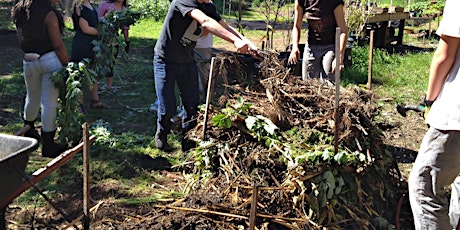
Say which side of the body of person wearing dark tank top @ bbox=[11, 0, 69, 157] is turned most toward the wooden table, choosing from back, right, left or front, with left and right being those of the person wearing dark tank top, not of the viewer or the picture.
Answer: front

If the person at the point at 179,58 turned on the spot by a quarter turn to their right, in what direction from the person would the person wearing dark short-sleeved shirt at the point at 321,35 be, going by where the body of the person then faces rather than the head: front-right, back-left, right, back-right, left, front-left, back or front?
back-left

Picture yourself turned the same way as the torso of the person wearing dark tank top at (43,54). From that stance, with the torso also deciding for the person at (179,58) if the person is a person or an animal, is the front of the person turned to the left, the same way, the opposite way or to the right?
to the right

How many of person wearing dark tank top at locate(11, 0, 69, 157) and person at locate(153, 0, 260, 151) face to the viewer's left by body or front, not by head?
0

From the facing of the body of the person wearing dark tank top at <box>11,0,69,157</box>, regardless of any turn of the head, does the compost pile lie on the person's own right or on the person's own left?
on the person's own right

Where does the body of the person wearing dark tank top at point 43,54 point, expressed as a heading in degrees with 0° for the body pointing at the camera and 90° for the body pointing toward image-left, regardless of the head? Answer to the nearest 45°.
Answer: approximately 225°

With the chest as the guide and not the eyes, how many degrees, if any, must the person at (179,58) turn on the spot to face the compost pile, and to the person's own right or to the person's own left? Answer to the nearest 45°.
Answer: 0° — they already face it

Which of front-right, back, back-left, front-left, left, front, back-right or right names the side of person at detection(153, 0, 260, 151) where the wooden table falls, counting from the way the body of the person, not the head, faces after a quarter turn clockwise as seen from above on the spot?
back

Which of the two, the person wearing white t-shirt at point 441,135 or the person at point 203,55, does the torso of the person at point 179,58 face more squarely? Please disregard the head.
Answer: the person wearing white t-shirt

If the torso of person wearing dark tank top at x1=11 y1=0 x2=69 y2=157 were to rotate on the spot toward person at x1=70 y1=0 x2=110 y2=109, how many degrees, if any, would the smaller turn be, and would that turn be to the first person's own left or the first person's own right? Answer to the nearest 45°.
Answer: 0° — they already face them

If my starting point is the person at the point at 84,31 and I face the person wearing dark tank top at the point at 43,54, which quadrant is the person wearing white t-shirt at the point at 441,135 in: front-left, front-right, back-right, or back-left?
front-left

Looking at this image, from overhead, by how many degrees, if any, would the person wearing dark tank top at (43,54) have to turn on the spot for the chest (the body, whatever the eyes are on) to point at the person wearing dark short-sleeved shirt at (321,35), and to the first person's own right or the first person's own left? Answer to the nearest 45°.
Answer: approximately 45° to the first person's own right

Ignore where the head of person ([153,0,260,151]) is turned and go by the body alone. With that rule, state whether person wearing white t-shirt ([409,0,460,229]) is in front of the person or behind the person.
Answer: in front

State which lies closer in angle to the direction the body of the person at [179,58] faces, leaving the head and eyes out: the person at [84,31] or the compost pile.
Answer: the compost pile
